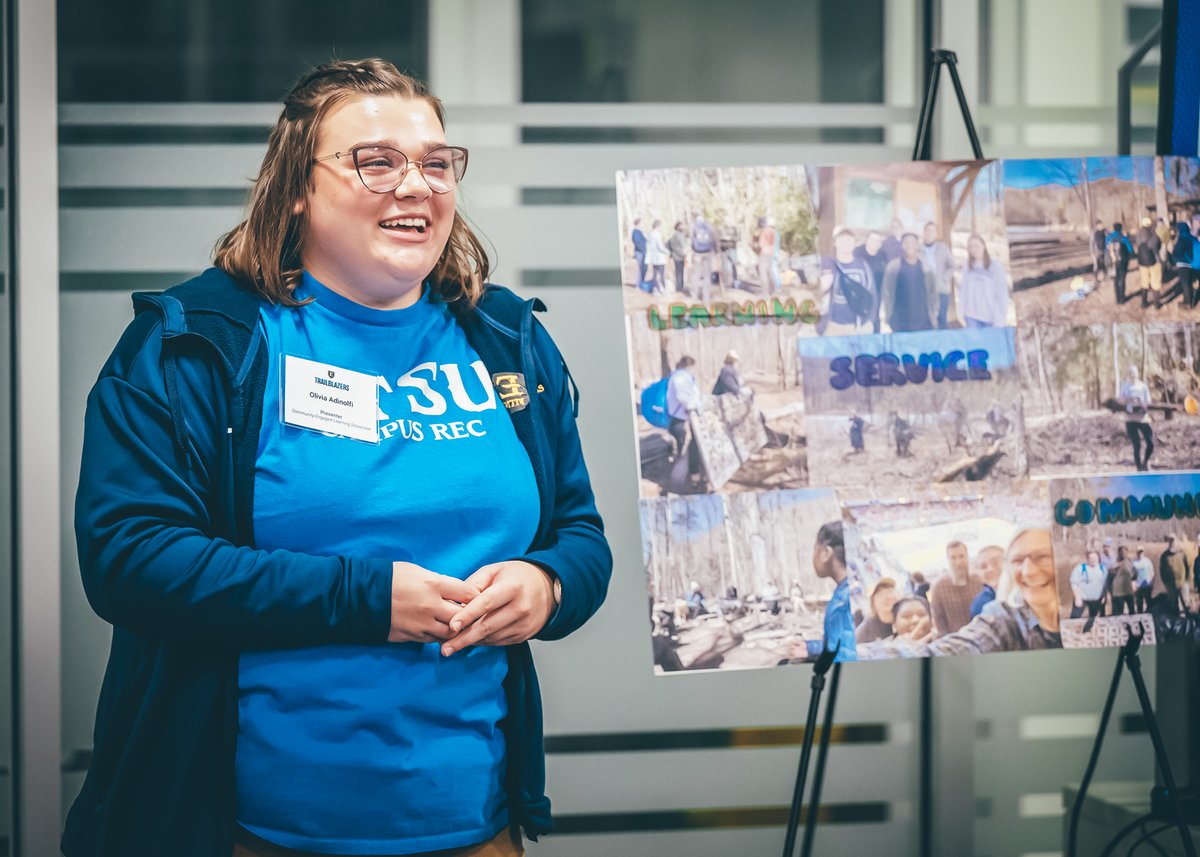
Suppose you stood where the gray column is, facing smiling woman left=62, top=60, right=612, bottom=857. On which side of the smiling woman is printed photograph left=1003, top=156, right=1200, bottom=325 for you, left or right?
left

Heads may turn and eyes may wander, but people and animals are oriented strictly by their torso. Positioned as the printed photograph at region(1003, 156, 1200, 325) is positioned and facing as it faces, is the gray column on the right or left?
on its right

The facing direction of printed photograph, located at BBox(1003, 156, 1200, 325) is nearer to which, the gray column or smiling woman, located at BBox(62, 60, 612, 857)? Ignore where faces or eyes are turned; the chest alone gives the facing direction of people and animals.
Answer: the smiling woman

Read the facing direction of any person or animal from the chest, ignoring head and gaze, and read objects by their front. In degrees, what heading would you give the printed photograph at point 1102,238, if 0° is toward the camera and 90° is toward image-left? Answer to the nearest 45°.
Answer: approximately 0°

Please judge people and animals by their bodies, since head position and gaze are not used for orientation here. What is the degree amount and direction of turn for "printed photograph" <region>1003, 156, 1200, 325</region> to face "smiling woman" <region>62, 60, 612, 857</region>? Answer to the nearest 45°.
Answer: approximately 45° to its right

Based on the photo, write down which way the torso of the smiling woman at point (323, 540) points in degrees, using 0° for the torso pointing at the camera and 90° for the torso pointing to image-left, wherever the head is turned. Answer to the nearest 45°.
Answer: approximately 315°

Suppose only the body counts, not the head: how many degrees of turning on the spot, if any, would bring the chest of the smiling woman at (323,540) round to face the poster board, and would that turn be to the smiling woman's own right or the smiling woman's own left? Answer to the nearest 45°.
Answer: approximately 45° to the smiling woman's own left

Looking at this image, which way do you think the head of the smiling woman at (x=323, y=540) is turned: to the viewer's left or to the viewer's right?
to the viewer's right

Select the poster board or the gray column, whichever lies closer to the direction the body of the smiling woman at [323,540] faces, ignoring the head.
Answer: the poster board

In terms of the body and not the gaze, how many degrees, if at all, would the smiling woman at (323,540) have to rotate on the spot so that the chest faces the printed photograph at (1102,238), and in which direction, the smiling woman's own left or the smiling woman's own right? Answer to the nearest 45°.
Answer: approximately 45° to the smiling woman's own left
